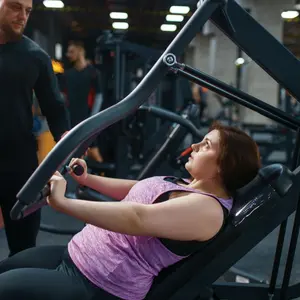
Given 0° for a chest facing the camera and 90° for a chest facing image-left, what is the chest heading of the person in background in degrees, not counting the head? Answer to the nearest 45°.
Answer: approximately 45°

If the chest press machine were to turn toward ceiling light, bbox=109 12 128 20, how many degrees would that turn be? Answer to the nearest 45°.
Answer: approximately 90° to its right

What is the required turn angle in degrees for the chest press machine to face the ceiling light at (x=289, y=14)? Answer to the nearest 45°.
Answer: approximately 90° to its right

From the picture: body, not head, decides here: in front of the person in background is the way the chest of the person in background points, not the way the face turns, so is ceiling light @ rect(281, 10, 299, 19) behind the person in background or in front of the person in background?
behind

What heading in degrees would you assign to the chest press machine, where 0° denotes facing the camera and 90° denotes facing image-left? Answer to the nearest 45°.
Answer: approximately 90°

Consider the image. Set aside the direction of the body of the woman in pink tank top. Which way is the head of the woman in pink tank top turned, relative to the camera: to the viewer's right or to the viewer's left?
to the viewer's left

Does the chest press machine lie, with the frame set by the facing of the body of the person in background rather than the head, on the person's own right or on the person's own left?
on the person's own left
